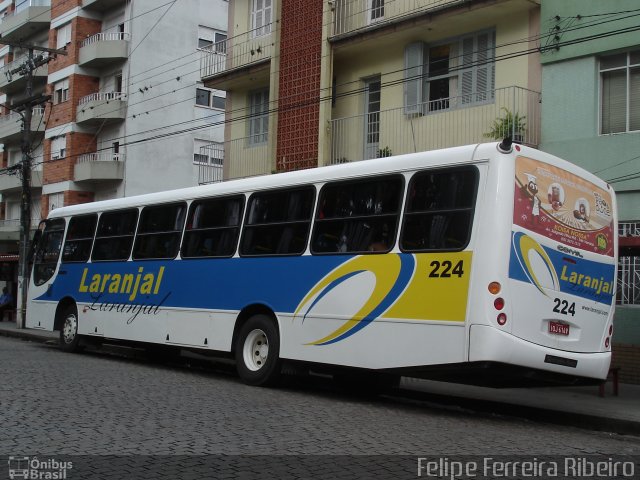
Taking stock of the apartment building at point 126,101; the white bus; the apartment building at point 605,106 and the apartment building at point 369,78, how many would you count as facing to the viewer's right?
0

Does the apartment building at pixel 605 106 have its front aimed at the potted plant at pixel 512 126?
no

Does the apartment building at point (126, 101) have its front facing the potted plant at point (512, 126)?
no

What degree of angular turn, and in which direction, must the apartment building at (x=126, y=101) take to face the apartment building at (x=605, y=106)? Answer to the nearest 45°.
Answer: approximately 45° to its left

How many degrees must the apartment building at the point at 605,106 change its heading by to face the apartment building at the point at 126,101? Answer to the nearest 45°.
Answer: approximately 90° to its right

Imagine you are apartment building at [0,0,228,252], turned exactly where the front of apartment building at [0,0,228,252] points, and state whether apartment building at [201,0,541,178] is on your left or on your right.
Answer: on your left

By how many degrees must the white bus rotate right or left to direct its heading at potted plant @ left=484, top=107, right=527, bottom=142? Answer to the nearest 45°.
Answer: approximately 90° to its right

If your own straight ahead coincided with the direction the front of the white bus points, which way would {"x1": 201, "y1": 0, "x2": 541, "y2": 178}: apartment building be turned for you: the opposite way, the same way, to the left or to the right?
to the left

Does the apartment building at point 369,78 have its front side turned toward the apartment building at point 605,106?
no

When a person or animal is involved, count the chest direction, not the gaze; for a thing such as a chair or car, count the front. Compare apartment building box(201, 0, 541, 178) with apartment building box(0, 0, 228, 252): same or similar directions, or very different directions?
same or similar directions

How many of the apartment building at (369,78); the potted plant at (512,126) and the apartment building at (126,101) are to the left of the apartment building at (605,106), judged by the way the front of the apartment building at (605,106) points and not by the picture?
0

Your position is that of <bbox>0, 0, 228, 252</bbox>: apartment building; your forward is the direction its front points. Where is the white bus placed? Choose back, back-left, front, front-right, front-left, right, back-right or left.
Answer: front-left

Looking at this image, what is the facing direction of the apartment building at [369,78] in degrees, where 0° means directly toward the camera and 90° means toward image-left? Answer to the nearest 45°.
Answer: approximately 45°

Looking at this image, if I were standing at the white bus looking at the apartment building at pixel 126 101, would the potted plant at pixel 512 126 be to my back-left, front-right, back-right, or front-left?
front-right

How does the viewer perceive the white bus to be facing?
facing away from the viewer and to the left of the viewer
